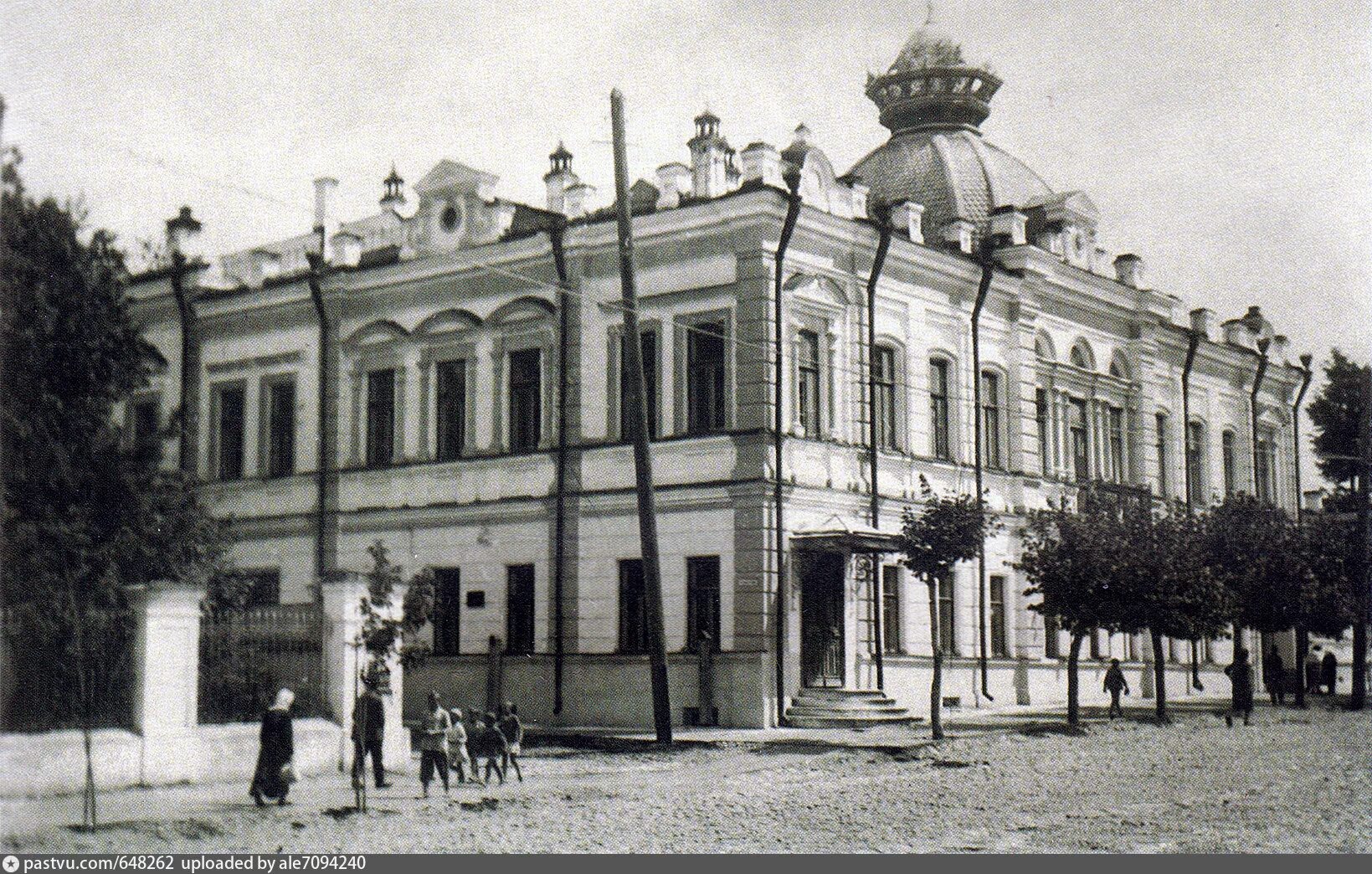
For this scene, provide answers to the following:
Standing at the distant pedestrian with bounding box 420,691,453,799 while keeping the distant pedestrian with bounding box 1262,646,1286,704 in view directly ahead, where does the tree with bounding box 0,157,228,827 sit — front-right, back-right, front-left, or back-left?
back-left

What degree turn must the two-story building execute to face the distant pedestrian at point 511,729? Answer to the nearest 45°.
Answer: approximately 45° to its right

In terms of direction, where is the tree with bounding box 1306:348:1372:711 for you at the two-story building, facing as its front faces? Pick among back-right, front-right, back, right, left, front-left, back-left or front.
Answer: left

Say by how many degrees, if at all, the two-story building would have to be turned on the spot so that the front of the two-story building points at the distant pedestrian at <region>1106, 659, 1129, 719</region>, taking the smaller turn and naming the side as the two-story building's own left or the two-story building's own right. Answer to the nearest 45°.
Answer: approximately 45° to the two-story building's own left

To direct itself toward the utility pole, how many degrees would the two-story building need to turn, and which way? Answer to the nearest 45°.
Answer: approximately 45° to its right

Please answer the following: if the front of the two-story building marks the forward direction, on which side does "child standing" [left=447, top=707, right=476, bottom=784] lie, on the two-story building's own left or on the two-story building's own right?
on the two-story building's own right

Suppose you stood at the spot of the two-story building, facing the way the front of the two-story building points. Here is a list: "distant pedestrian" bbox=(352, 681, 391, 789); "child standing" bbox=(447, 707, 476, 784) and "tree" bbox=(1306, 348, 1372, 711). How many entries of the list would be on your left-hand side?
1

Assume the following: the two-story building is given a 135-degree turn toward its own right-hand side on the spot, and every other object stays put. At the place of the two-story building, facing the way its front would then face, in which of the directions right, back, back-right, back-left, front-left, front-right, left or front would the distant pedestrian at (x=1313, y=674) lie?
back-right

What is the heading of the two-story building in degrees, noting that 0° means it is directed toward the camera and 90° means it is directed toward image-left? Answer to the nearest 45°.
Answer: approximately 315°

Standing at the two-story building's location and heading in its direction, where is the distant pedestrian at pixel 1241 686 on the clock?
The distant pedestrian is roughly at 10 o'clock from the two-story building.

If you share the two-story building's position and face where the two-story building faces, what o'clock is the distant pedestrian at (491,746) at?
The distant pedestrian is roughly at 2 o'clock from the two-story building.
